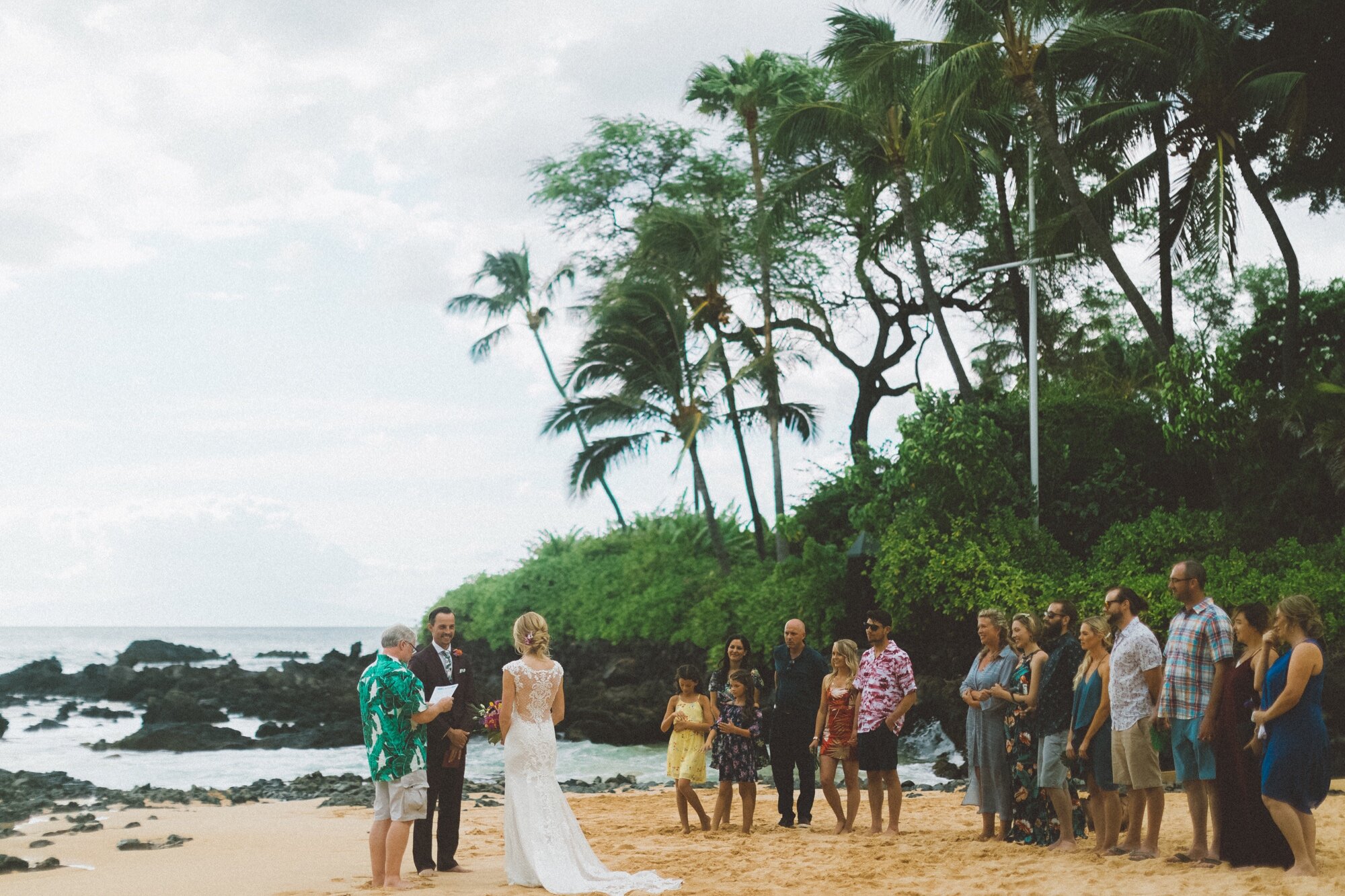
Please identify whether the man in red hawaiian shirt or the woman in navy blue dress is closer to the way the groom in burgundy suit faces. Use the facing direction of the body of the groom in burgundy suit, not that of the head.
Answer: the woman in navy blue dress

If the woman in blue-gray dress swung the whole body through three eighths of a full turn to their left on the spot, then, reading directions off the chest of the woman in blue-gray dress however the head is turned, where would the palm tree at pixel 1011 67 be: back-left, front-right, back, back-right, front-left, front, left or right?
left

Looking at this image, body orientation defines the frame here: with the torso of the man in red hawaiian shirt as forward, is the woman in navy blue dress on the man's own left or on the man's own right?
on the man's own left

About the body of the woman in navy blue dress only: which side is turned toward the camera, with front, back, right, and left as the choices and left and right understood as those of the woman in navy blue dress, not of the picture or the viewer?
left

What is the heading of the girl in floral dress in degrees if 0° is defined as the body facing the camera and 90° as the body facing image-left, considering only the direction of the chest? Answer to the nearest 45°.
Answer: approximately 45°

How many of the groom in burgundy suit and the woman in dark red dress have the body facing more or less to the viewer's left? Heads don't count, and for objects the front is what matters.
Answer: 1

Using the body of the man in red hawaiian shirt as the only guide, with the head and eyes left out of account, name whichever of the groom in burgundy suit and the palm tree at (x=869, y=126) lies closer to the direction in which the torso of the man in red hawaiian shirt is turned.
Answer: the groom in burgundy suit

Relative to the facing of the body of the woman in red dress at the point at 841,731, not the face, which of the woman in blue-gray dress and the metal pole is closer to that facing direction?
the woman in blue-gray dress

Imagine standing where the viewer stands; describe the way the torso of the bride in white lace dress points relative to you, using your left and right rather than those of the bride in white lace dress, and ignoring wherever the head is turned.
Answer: facing away from the viewer and to the left of the viewer
